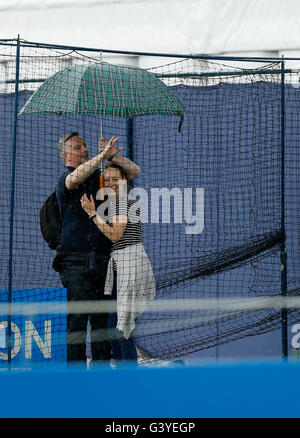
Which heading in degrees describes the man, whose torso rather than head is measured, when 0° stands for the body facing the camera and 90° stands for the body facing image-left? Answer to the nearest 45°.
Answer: approximately 315°
